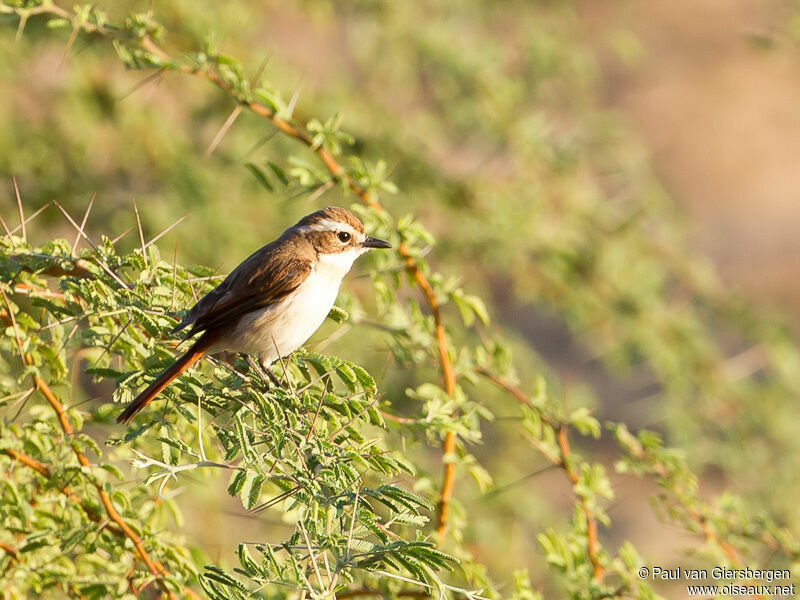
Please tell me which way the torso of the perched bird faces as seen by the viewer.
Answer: to the viewer's right
